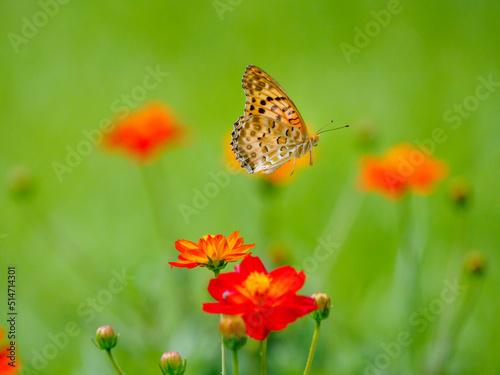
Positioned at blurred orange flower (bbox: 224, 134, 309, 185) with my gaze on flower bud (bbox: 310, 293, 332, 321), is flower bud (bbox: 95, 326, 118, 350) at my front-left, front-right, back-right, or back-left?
front-right

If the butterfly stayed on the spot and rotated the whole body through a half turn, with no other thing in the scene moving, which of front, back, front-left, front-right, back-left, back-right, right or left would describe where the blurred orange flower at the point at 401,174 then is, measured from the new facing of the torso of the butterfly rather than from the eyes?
back-right

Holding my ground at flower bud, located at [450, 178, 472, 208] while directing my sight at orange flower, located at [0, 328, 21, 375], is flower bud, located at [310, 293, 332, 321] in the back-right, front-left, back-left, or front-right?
front-left

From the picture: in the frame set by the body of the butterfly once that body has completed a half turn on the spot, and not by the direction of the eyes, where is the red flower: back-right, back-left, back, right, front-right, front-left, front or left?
left

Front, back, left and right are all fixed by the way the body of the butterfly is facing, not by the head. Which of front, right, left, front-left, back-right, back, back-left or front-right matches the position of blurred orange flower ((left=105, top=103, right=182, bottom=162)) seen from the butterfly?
back-left

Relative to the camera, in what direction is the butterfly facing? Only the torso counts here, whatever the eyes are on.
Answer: to the viewer's right

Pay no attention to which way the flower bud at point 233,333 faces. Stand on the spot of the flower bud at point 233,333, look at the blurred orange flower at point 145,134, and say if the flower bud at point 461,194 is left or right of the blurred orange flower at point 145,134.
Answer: right

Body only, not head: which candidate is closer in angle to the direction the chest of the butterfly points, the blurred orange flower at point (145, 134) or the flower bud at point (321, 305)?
the flower bud

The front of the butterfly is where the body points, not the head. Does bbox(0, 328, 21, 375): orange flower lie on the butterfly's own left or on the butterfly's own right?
on the butterfly's own right

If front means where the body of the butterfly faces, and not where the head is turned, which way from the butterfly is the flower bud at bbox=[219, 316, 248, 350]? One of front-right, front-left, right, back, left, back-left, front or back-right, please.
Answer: right
